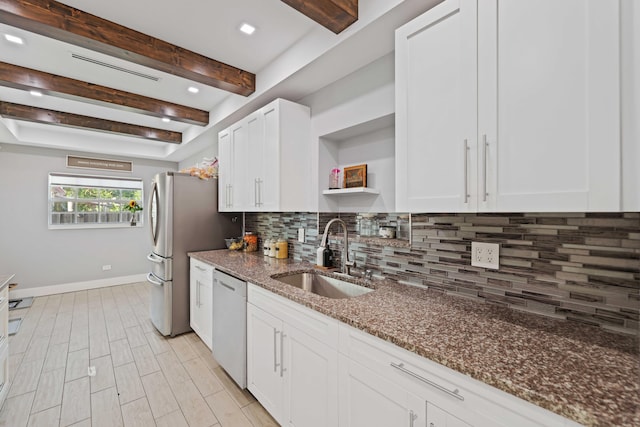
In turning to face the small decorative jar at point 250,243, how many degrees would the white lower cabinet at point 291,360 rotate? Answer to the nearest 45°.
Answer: approximately 135° to its right

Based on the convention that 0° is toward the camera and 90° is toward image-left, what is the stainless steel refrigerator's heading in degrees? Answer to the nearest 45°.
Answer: approximately 90°

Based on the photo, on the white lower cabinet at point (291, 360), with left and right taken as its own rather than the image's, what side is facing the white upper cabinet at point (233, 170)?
right

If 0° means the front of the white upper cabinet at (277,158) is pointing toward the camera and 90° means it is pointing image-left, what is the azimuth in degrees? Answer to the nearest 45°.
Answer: approximately 45°

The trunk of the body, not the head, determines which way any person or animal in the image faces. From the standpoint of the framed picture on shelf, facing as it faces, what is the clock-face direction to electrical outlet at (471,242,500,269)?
The electrical outlet is roughly at 9 o'clock from the framed picture on shelf.

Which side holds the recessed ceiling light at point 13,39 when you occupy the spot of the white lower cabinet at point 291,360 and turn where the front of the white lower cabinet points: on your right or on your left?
on your right

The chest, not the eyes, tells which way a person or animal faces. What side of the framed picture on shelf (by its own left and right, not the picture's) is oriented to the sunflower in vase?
right

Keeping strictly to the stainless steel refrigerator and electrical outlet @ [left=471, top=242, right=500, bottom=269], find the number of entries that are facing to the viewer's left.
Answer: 1
